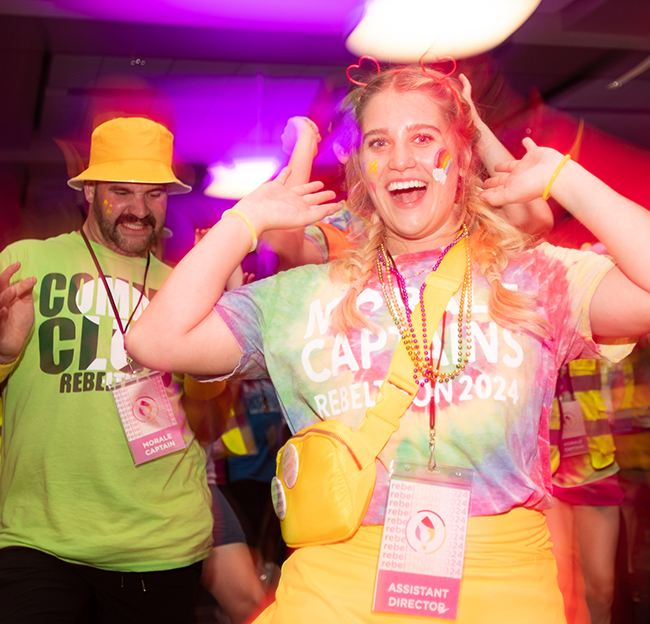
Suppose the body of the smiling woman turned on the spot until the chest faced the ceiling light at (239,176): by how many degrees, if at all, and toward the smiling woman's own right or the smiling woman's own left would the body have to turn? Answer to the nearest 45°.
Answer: approximately 180°

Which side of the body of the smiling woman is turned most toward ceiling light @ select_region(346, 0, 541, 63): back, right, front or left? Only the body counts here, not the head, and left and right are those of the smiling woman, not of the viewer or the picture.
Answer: back

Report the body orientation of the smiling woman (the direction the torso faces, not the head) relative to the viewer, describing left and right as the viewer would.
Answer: facing the viewer
